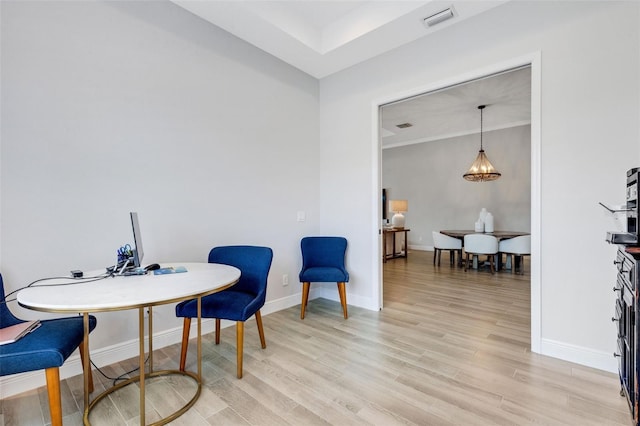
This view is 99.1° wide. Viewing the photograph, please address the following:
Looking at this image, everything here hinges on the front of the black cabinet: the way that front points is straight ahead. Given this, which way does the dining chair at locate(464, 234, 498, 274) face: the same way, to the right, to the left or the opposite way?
to the right

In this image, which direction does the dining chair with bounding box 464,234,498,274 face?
away from the camera

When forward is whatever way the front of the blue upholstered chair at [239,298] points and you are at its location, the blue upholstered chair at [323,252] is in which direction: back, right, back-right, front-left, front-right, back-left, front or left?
back

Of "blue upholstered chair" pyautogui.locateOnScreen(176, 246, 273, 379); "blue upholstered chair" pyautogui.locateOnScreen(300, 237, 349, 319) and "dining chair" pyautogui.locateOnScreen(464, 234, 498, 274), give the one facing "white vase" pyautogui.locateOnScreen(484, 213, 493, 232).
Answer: the dining chair

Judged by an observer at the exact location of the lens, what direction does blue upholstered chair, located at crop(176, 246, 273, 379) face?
facing the viewer and to the left of the viewer

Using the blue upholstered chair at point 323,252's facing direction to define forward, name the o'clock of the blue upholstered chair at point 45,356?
the blue upholstered chair at point 45,356 is roughly at 1 o'clock from the blue upholstered chair at point 323,252.

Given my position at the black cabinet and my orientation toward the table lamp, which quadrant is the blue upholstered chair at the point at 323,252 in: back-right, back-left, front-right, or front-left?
front-left

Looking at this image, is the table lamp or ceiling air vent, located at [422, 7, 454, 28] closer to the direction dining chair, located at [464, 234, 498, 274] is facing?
the table lamp

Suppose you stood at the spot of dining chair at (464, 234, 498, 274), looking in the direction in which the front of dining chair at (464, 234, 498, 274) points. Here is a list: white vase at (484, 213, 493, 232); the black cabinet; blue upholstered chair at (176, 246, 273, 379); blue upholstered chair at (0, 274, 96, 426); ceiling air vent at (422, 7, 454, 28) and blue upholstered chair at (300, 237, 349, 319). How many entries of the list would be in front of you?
1

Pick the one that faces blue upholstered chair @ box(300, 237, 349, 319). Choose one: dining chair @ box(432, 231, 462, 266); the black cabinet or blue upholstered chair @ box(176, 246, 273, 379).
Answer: the black cabinet

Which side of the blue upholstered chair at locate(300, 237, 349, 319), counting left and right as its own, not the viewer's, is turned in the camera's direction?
front

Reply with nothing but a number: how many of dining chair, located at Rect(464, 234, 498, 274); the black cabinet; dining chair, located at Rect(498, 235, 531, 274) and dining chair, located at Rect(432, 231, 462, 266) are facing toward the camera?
0

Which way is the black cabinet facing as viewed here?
to the viewer's left

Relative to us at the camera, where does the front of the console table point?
facing the viewer and to the right of the viewer

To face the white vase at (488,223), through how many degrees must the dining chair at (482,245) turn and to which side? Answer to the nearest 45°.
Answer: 0° — it already faces it

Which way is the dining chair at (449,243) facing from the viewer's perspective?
to the viewer's right

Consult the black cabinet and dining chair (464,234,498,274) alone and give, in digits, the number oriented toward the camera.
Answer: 0

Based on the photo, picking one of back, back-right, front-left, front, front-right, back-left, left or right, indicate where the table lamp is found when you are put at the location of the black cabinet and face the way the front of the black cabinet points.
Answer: front-right

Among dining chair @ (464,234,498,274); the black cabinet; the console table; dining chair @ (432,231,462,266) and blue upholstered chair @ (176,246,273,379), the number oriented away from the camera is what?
1
